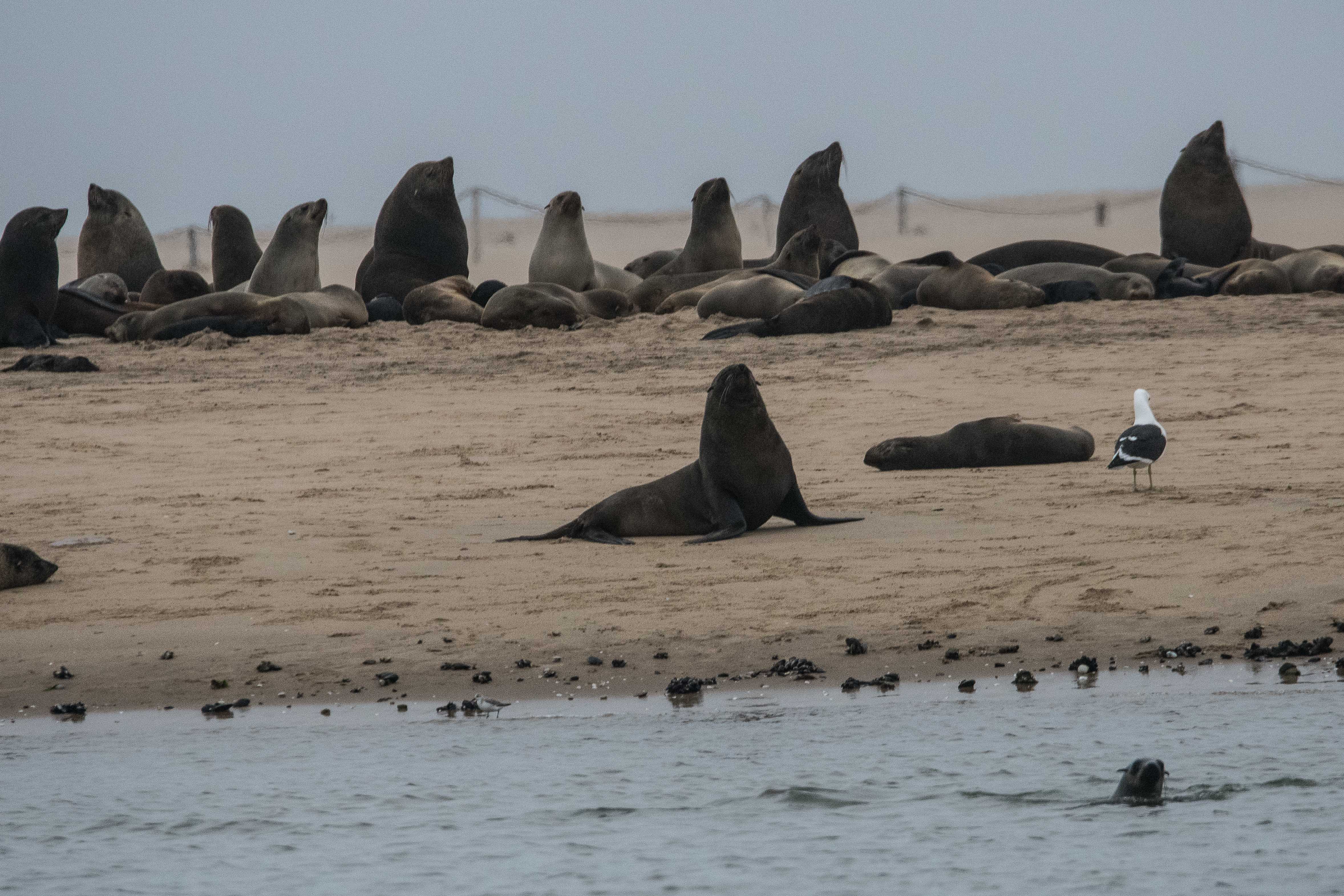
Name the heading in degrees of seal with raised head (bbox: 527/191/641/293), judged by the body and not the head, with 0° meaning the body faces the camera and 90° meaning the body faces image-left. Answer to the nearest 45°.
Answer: approximately 45°

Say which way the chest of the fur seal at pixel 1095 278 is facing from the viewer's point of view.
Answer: to the viewer's right

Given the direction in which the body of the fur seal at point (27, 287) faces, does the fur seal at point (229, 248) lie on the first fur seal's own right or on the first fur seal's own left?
on the first fur seal's own left

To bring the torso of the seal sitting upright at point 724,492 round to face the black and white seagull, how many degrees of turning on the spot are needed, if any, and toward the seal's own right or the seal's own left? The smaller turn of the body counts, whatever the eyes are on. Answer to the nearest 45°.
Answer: approximately 45° to the seal's own left

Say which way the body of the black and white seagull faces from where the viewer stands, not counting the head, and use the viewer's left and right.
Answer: facing away from the viewer and to the right of the viewer

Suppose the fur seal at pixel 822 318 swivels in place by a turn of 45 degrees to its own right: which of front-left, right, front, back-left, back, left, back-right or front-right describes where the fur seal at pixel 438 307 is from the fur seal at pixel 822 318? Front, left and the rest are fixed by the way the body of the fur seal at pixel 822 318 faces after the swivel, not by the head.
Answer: back

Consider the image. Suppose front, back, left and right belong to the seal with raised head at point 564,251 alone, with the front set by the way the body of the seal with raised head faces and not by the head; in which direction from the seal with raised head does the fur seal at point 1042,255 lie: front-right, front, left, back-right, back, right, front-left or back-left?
back-left

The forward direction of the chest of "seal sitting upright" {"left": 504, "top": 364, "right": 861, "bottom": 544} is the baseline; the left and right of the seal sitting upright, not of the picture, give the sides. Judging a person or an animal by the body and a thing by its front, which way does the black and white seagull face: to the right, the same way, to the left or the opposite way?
to the left

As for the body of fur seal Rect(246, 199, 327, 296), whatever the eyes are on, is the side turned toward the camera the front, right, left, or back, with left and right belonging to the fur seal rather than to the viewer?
right

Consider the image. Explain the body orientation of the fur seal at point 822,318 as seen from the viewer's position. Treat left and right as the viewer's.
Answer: facing to the right of the viewer

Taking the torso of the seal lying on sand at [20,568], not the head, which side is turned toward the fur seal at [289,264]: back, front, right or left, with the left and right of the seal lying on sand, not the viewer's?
left

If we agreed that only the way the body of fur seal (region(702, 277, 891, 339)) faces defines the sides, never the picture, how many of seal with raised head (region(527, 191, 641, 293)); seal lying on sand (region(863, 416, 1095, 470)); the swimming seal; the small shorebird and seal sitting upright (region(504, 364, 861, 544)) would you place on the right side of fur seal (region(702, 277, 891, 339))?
4

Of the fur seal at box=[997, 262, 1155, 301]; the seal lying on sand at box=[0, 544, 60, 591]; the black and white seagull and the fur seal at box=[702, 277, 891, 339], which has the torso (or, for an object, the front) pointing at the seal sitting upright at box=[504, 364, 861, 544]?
the seal lying on sand

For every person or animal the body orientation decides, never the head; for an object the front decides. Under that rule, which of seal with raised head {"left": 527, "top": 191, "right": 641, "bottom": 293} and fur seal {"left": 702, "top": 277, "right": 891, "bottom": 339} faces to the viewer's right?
the fur seal

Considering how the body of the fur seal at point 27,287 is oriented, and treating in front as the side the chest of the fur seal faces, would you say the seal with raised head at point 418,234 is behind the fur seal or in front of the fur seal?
in front

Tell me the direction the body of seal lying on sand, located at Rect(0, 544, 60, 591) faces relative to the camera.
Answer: to the viewer's right

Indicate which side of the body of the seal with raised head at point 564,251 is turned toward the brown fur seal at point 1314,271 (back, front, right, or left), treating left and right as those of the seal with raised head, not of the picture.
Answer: left
